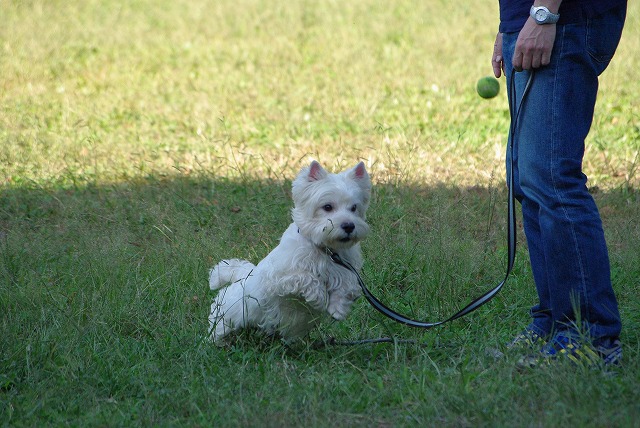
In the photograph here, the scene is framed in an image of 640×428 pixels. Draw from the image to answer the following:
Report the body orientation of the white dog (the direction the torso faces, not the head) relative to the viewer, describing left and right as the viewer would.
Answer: facing the viewer and to the right of the viewer
